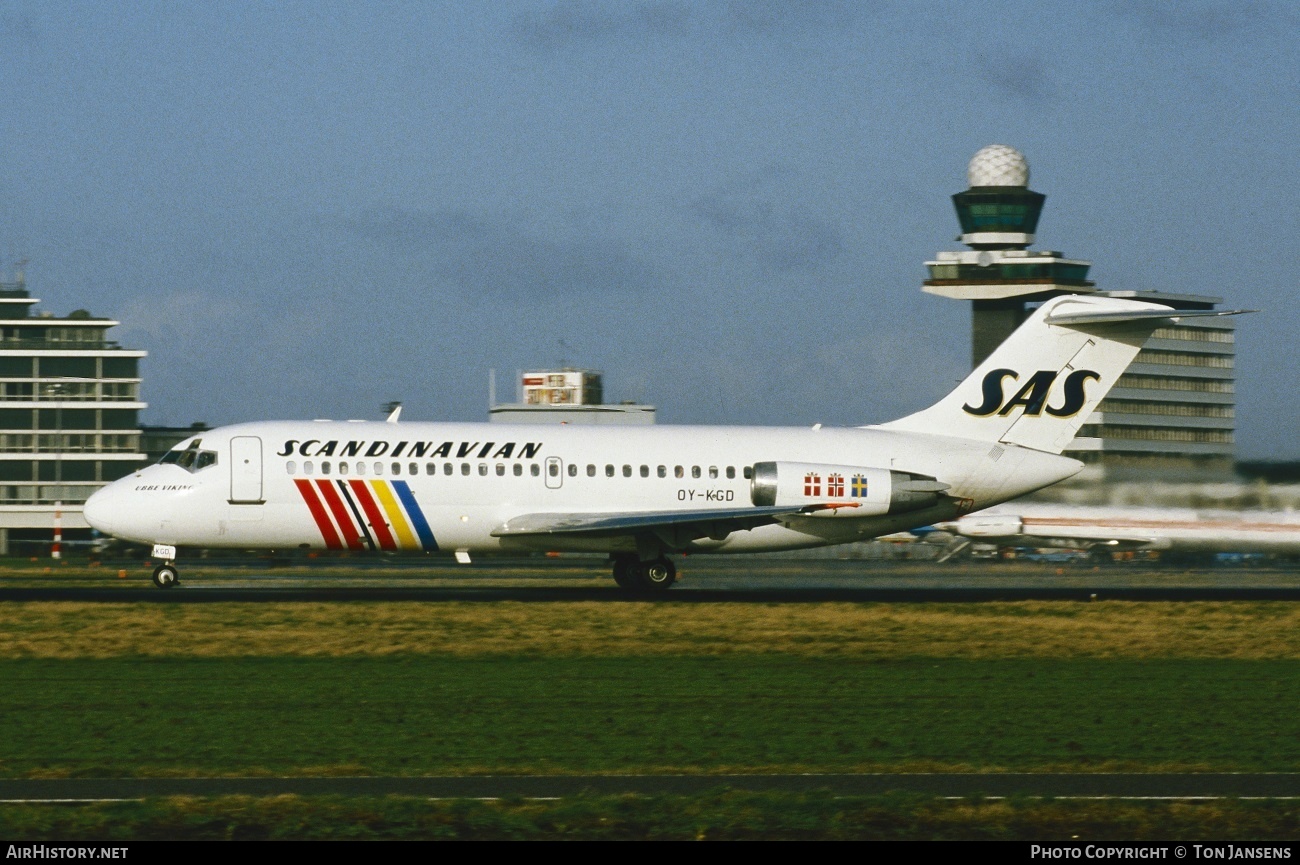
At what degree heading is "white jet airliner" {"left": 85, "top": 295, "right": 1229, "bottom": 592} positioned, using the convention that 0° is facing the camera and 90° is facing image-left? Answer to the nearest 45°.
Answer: approximately 90°
